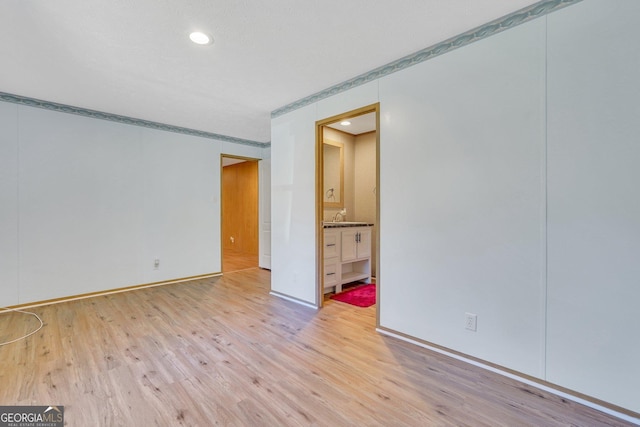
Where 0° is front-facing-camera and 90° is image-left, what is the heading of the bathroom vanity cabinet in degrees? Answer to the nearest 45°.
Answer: approximately 315°

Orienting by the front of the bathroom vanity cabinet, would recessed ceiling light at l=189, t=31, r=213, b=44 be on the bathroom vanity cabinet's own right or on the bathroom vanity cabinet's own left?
on the bathroom vanity cabinet's own right

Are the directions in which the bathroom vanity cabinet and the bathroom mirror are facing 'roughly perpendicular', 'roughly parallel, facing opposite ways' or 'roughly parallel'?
roughly parallel

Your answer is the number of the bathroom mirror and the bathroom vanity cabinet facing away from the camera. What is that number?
0

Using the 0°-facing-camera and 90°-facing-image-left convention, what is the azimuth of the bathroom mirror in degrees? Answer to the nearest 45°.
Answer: approximately 315°

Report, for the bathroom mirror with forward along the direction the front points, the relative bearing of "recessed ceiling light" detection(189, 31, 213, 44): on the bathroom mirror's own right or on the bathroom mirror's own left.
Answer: on the bathroom mirror's own right

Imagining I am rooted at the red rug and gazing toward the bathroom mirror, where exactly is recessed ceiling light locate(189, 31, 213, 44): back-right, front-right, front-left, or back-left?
back-left
